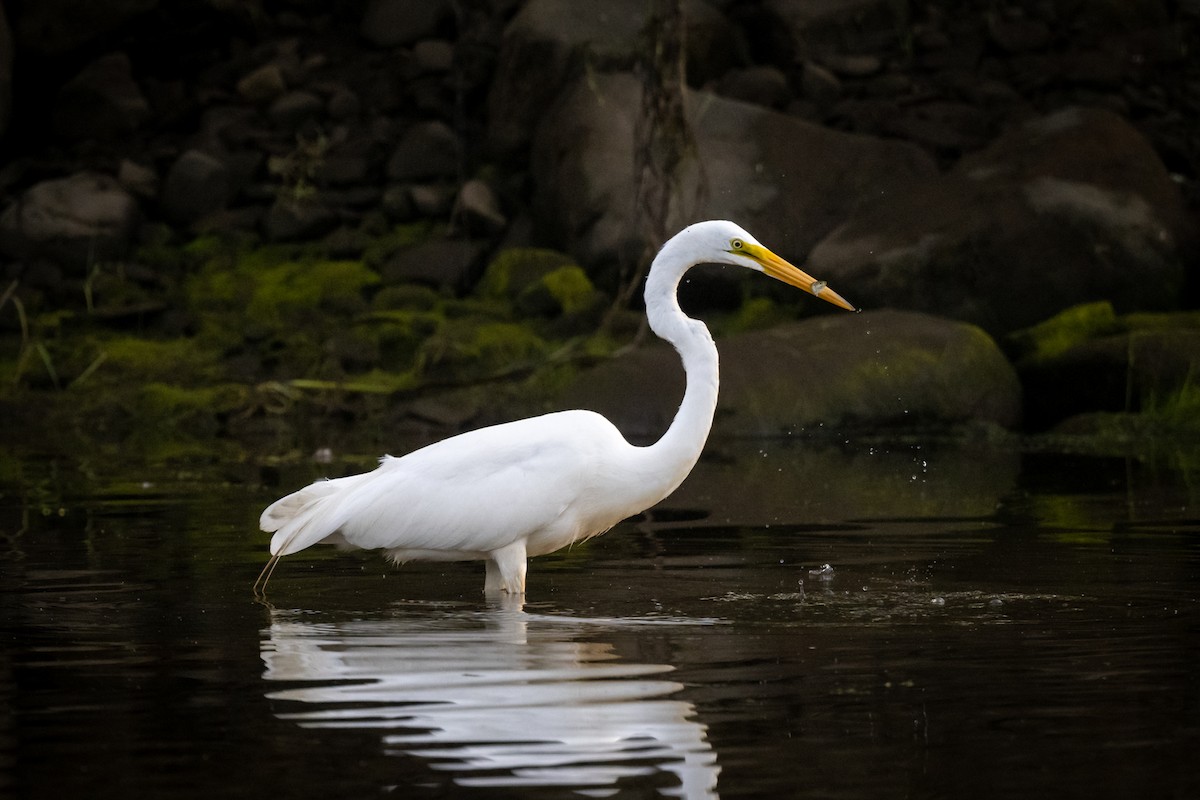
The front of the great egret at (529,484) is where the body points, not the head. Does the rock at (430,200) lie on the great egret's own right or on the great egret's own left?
on the great egret's own left

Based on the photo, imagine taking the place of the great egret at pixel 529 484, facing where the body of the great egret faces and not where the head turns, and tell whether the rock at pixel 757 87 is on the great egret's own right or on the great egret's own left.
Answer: on the great egret's own left

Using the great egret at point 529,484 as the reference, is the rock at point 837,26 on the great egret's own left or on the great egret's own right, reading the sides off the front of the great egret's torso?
on the great egret's own left

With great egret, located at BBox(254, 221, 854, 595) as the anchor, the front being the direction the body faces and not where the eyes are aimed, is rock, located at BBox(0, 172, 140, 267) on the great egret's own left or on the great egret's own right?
on the great egret's own left

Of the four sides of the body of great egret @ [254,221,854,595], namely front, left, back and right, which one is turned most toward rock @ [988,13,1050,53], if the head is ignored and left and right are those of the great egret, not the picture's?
left

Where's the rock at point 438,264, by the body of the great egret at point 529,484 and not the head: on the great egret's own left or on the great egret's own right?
on the great egret's own left

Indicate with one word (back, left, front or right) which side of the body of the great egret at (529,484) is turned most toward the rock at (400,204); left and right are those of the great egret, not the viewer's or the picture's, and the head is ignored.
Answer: left

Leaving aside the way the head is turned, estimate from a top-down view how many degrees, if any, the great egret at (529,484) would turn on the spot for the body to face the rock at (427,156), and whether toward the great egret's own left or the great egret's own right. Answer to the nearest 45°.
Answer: approximately 90° to the great egret's own left

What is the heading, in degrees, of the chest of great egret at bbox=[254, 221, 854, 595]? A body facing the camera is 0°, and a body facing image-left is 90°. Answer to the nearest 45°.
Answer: approximately 270°

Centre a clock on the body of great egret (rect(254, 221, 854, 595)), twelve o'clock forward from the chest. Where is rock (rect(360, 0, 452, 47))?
The rock is roughly at 9 o'clock from the great egret.
